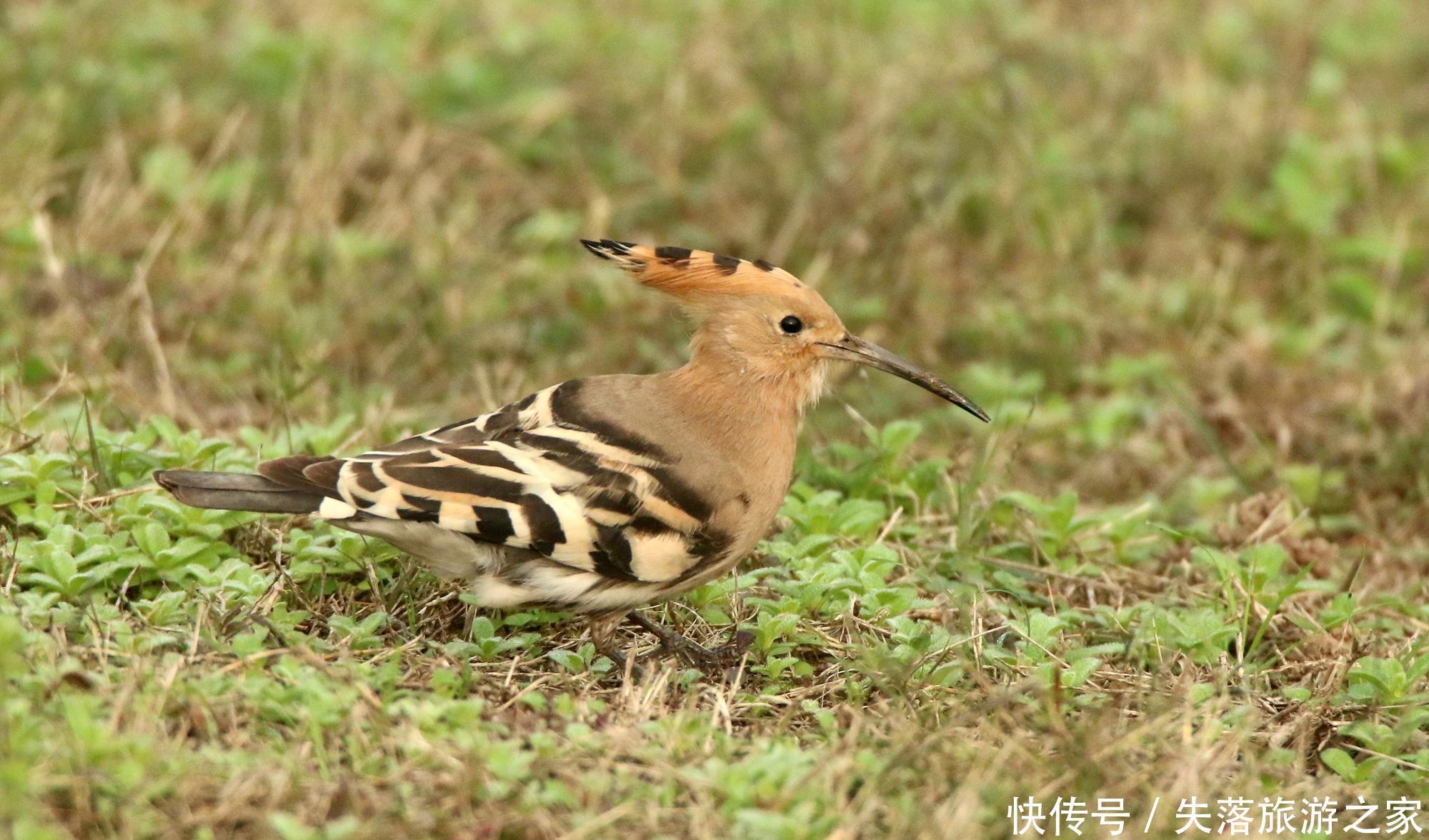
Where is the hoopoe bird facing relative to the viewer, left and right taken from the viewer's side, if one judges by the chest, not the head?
facing to the right of the viewer
